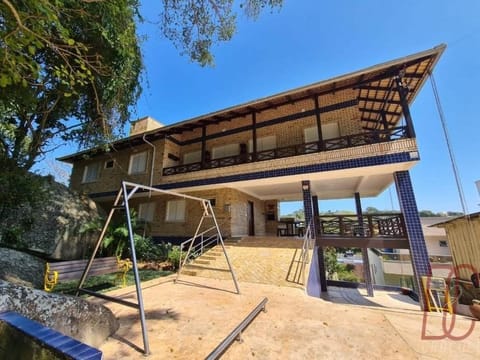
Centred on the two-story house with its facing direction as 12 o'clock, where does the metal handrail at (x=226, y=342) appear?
The metal handrail is roughly at 11 o'clock from the two-story house.

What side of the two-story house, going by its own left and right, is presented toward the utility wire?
left

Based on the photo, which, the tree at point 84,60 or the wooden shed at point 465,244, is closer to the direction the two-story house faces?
the tree

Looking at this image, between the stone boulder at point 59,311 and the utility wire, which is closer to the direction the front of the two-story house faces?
the stone boulder

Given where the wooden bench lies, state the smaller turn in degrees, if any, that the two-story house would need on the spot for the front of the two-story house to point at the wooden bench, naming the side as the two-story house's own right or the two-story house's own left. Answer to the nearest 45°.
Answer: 0° — it already faces it

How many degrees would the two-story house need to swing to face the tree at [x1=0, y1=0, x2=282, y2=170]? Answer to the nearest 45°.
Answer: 0° — it already faces it

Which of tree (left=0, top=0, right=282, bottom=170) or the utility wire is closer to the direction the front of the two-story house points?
the tree

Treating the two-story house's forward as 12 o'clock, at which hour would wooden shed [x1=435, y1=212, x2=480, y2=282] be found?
The wooden shed is roughly at 8 o'clock from the two-story house.

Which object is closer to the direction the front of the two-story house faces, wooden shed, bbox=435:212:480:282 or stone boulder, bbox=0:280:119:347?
the stone boulder

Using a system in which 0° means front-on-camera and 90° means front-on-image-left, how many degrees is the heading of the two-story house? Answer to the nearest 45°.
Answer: approximately 45°

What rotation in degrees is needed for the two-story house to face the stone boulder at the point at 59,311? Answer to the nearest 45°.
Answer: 0° — it already faces it

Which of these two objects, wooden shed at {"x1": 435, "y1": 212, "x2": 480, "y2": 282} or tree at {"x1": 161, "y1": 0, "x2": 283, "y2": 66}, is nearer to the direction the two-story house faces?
the tree
